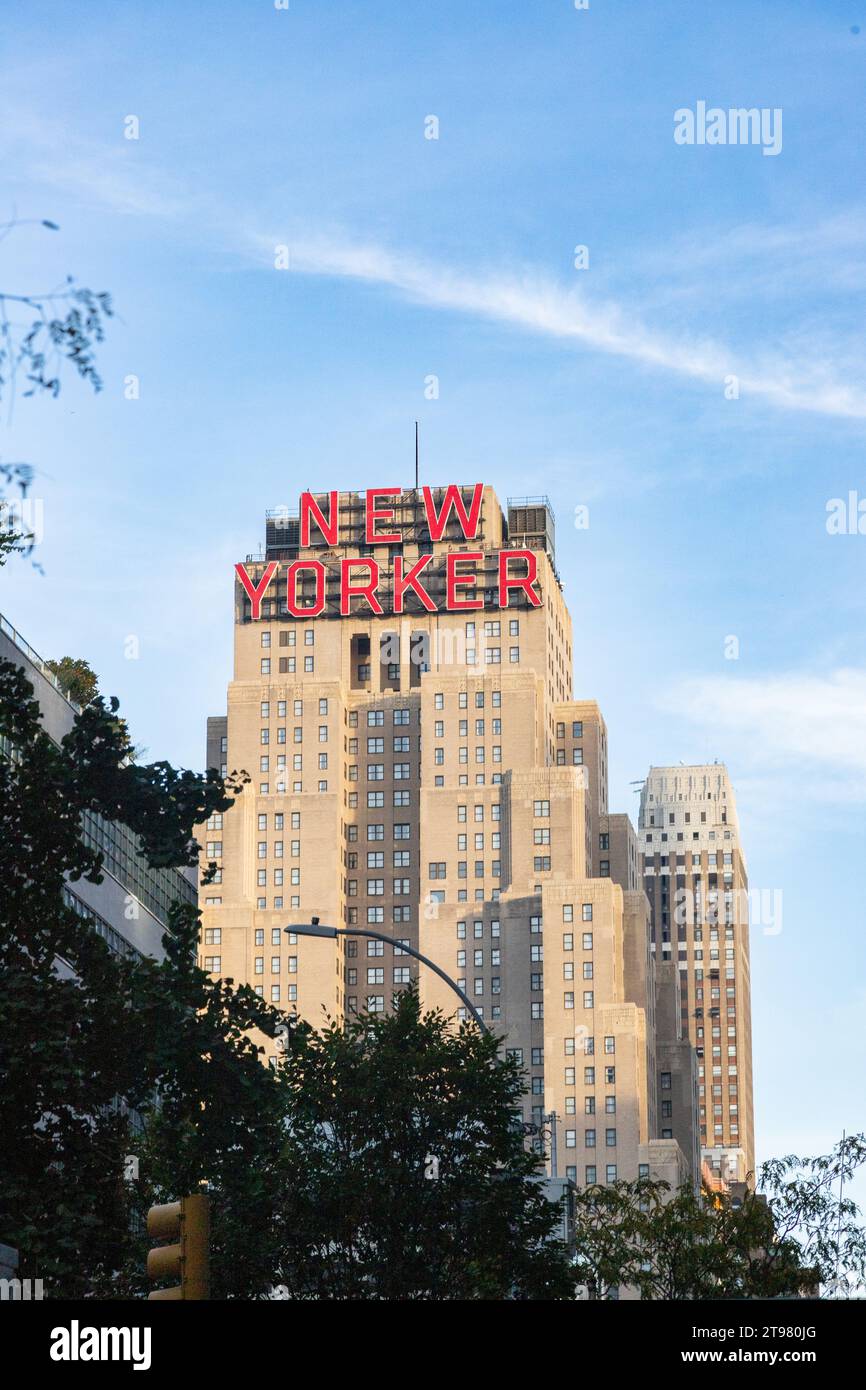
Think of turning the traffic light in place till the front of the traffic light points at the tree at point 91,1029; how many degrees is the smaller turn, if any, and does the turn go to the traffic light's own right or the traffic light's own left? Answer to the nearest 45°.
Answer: approximately 90° to the traffic light's own right

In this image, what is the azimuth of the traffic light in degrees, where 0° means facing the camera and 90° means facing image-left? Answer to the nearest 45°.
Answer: approximately 90°

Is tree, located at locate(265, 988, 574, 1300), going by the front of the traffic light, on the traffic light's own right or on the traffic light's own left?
on the traffic light's own right
